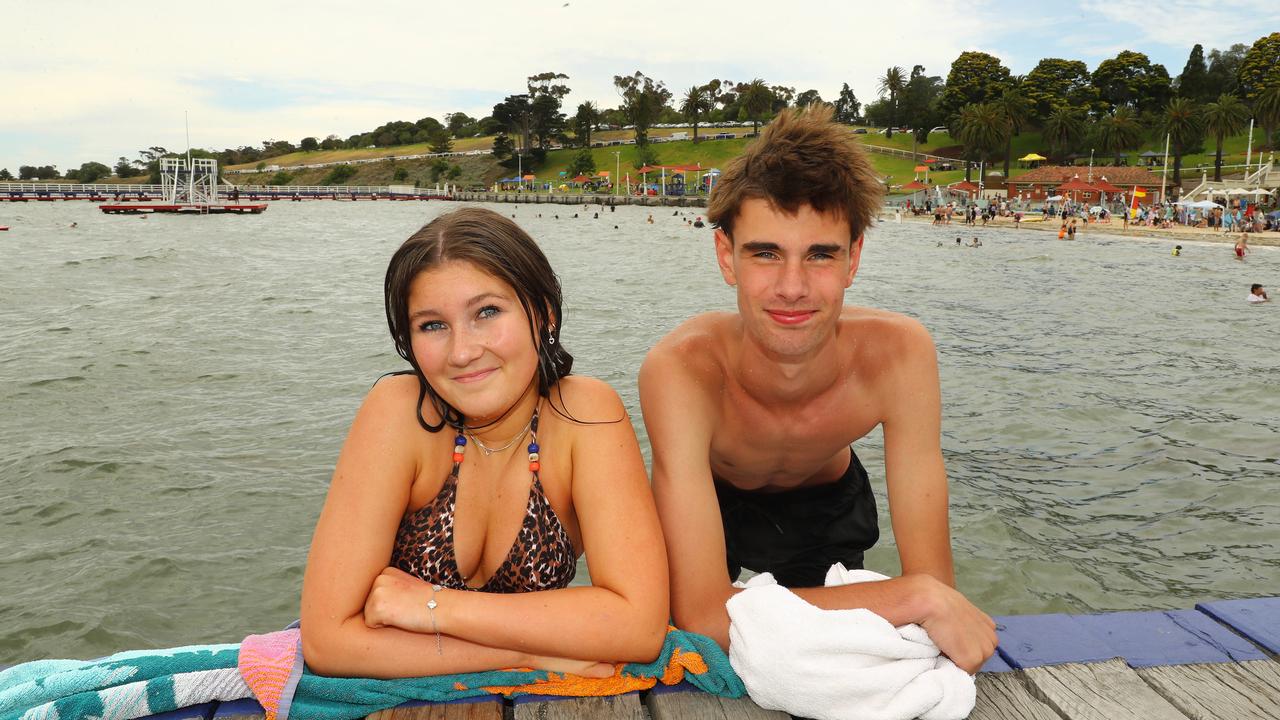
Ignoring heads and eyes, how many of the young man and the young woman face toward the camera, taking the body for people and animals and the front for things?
2

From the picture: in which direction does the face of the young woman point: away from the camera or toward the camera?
toward the camera

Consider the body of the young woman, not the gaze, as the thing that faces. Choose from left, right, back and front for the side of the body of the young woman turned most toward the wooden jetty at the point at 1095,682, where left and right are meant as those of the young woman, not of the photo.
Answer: left

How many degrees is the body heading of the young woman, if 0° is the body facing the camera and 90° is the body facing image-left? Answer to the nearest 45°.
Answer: approximately 0°

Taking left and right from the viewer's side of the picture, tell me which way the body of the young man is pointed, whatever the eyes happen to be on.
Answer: facing the viewer

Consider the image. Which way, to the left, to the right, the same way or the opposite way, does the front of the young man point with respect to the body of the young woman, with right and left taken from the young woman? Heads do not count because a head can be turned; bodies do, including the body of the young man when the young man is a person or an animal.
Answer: the same way

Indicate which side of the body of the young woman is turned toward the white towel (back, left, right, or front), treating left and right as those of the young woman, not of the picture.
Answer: left

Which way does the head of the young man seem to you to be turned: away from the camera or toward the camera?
toward the camera
